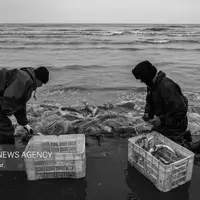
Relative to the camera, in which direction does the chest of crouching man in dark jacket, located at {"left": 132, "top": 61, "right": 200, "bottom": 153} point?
to the viewer's left

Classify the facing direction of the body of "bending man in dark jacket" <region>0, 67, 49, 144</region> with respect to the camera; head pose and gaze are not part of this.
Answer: to the viewer's right

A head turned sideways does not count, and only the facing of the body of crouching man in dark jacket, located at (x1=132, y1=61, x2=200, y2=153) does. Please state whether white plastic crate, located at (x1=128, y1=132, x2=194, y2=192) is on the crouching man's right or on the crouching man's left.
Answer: on the crouching man's left

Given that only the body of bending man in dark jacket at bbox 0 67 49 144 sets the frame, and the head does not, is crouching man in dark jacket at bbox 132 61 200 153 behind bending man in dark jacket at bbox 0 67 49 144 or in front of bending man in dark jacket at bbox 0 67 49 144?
in front

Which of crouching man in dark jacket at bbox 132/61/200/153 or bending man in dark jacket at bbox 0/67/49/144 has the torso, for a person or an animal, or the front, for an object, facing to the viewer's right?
bending man in dark jacket at bbox 0/67/49/144

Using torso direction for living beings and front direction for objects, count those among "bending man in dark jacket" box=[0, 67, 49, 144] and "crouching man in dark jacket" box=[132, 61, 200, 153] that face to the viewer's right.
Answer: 1

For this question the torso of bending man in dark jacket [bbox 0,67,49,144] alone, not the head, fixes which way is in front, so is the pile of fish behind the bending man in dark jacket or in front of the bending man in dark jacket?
in front

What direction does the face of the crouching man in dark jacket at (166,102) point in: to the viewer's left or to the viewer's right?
to the viewer's left

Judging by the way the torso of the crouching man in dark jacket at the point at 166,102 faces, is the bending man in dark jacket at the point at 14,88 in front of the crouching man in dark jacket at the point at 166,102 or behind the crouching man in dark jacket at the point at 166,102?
in front

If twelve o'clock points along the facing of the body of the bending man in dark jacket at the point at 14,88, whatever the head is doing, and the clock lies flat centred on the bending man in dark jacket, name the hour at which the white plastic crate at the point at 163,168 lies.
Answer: The white plastic crate is roughly at 1 o'clock from the bending man in dark jacket.
